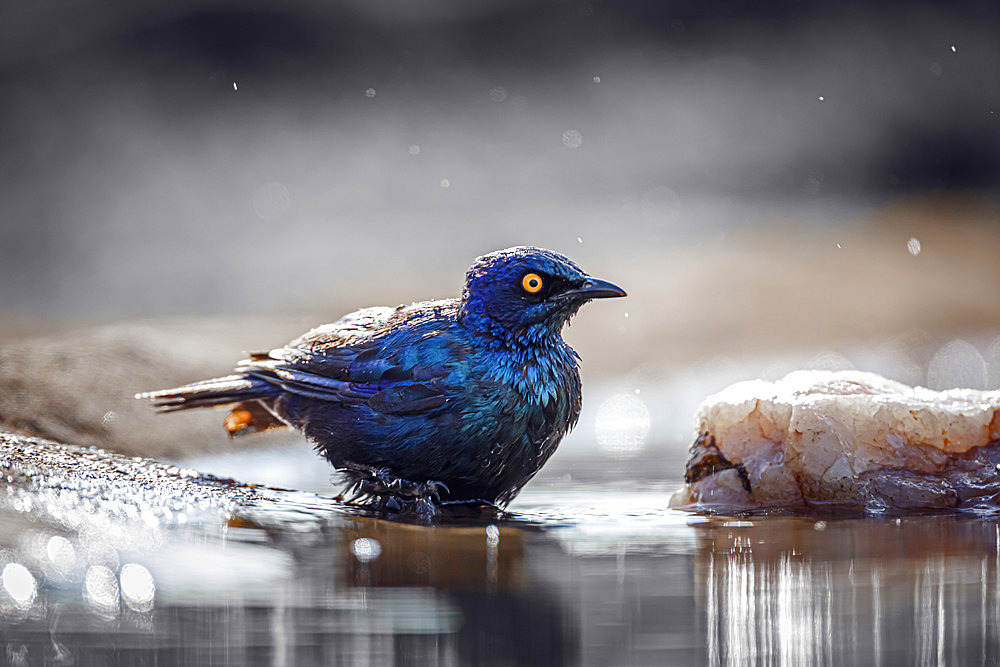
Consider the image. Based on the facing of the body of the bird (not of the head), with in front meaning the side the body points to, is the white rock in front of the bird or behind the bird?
in front

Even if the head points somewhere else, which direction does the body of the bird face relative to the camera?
to the viewer's right

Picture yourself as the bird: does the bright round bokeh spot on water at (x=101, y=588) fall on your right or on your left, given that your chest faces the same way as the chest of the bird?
on your right

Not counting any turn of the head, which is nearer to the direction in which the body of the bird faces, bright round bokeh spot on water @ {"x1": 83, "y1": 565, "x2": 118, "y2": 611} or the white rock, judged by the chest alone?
the white rock
